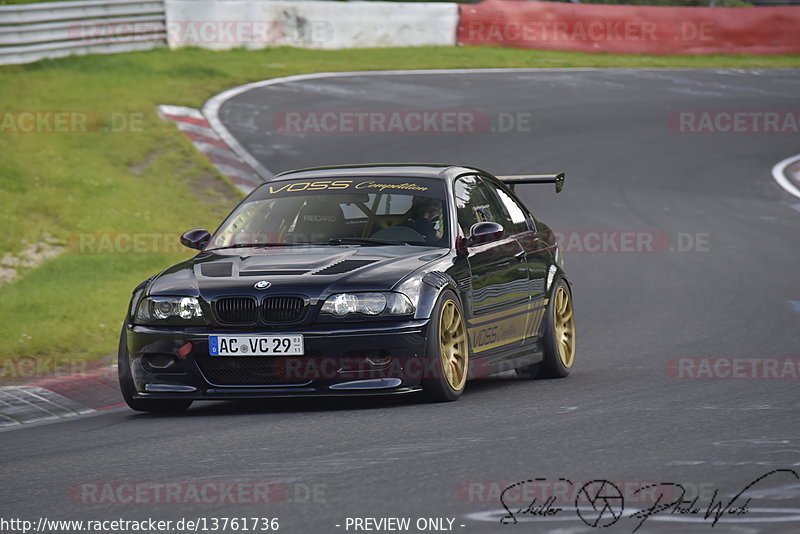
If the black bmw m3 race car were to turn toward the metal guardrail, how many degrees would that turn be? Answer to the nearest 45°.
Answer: approximately 135° to its right

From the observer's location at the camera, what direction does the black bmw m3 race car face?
facing the viewer and to the left of the viewer
